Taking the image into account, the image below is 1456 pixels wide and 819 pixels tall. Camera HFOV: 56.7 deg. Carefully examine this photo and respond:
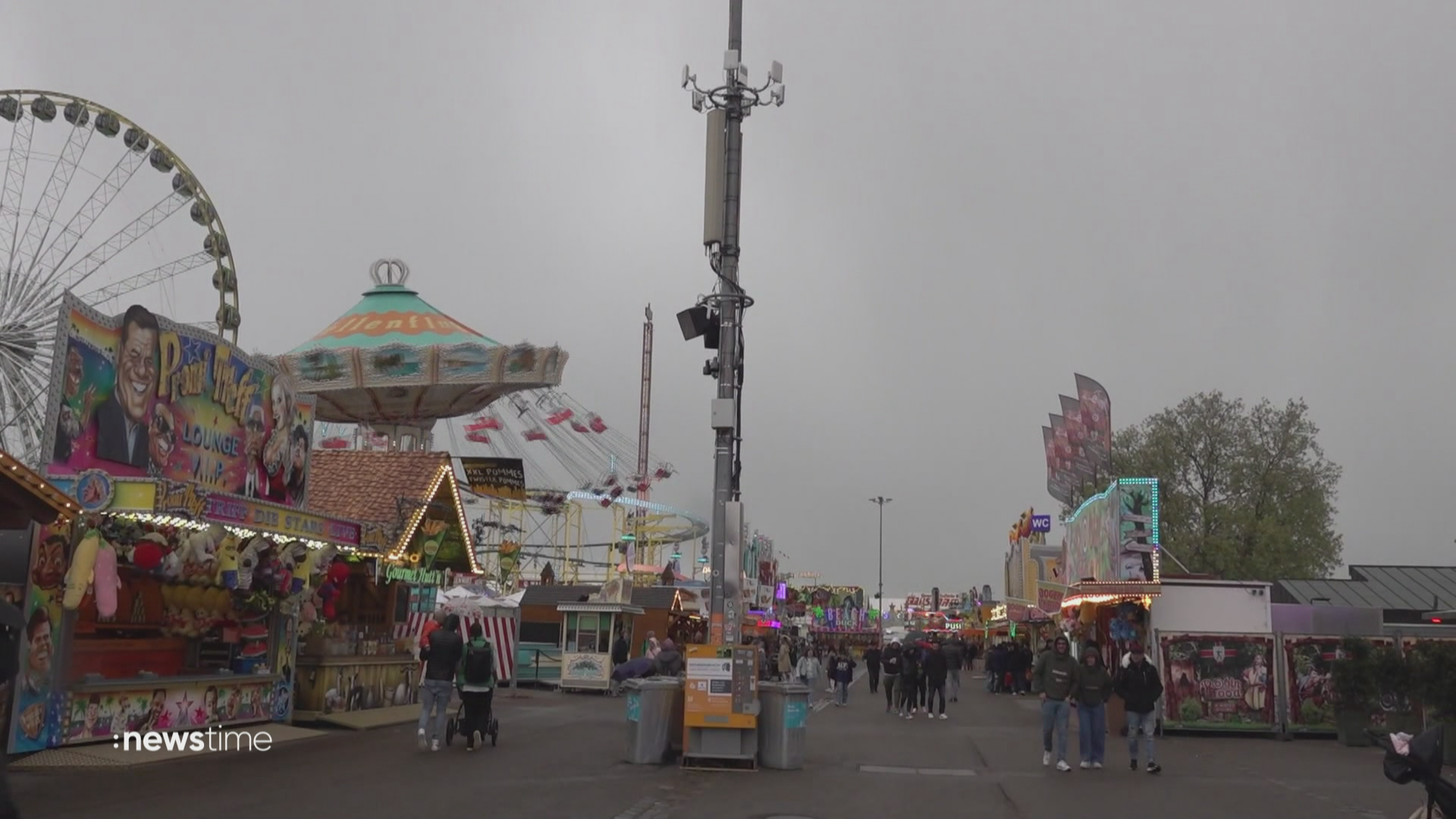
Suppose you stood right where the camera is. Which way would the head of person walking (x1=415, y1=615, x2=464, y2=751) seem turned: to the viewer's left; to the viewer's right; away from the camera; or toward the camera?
away from the camera

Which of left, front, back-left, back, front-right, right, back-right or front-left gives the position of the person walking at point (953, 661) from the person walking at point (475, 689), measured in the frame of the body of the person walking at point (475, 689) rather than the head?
front-right

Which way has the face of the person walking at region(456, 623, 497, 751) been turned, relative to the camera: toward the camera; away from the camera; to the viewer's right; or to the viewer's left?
away from the camera

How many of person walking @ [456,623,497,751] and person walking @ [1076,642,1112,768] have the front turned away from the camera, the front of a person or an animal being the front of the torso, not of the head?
1

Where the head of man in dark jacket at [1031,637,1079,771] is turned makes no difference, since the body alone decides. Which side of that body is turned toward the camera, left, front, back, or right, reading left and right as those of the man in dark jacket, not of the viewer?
front

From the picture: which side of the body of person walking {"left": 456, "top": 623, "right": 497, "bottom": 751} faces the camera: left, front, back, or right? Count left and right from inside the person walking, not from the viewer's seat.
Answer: back

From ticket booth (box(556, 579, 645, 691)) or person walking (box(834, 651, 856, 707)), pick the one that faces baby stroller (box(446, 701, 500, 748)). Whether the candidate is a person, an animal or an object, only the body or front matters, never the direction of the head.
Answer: the ticket booth

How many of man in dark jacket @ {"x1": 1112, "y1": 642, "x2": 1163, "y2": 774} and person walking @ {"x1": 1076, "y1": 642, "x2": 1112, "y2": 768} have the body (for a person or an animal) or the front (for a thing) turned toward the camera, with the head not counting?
2

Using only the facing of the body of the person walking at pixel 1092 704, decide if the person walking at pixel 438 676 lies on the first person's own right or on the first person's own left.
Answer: on the first person's own right

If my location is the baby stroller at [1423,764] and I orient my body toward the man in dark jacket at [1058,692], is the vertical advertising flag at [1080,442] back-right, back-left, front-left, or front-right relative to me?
front-right

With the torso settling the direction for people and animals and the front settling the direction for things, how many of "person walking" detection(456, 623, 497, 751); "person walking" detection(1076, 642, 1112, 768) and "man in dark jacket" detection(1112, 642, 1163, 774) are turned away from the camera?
1

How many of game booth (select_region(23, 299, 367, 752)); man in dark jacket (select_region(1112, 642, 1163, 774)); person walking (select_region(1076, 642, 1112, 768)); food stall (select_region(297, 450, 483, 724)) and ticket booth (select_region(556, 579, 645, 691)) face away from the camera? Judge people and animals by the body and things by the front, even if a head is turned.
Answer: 0

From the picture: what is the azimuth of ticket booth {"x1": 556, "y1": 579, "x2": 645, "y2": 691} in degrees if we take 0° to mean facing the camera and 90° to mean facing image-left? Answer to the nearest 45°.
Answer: approximately 0°
